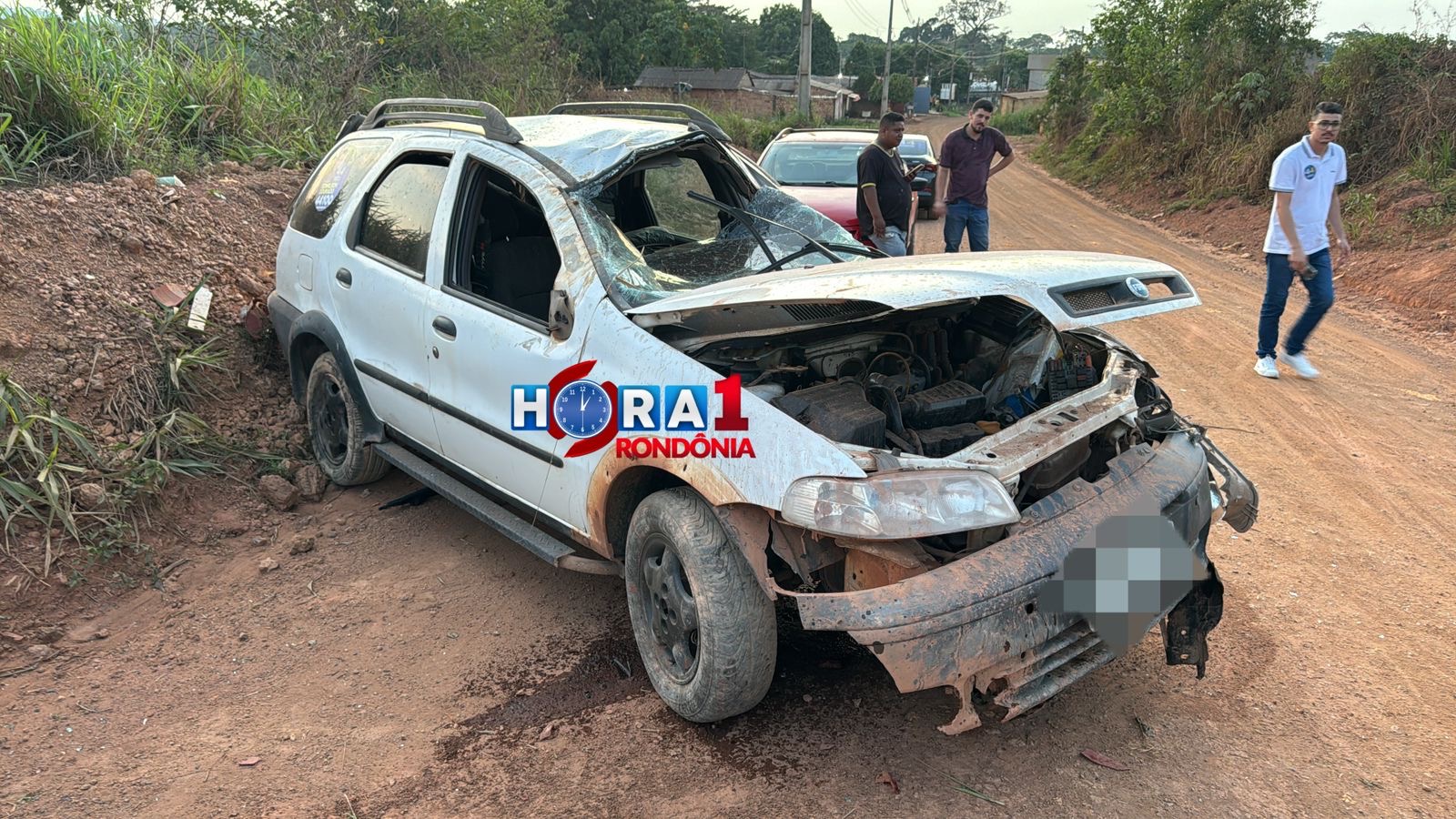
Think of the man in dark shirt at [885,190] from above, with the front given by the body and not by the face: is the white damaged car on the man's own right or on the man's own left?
on the man's own right

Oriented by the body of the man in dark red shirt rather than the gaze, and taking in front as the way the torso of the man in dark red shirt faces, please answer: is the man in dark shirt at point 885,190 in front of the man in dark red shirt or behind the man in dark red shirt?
in front

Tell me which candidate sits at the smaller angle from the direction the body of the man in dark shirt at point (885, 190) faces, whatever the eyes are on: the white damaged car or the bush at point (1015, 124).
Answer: the white damaged car

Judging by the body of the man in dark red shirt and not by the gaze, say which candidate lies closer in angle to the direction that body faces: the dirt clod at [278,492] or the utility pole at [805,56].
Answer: the dirt clod

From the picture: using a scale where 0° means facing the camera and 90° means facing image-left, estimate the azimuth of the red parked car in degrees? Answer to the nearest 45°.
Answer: approximately 0°

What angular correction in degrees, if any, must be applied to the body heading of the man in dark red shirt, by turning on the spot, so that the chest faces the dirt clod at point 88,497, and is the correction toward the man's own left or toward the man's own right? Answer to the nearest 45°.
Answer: approximately 45° to the man's own right

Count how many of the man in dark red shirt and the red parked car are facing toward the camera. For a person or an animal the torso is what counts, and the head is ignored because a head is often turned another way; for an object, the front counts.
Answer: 2

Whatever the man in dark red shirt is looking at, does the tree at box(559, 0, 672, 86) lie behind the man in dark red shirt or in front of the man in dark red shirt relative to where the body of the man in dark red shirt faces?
behind

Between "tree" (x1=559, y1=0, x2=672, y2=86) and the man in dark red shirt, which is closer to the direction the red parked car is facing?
the man in dark red shirt
